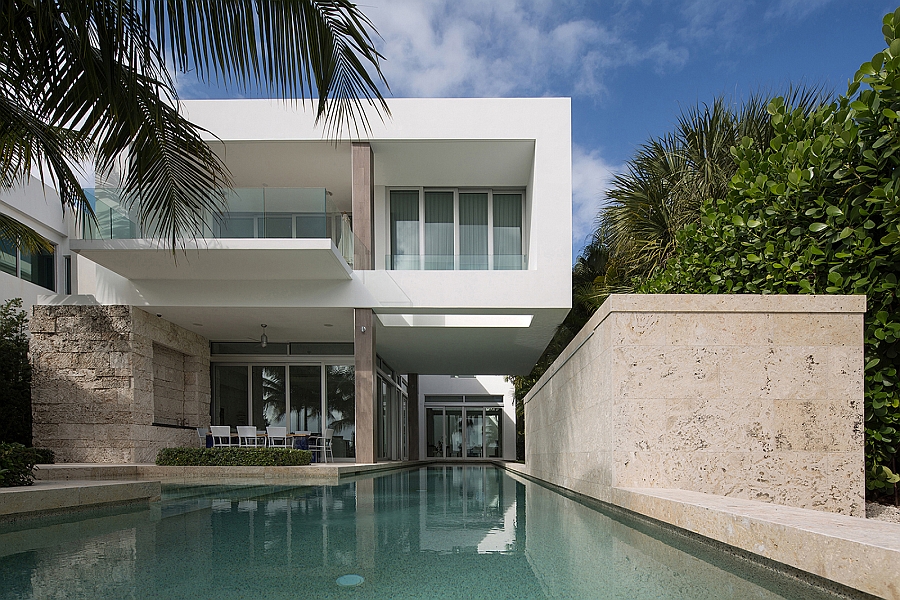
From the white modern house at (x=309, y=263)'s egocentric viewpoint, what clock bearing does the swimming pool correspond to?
The swimming pool is roughly at 12 o'clock from the white modern house.

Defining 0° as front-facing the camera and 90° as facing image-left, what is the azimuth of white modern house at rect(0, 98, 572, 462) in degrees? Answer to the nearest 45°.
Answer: approximately 0°

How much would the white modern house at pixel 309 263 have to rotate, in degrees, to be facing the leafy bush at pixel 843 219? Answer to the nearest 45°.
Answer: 0° — it already faces it

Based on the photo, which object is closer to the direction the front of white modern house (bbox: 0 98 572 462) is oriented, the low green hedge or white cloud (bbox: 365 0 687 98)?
the low green hedge

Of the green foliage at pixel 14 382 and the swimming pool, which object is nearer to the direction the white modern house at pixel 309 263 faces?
the swimming pool

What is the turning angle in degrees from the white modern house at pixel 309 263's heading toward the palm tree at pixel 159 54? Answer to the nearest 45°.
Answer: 0° — it already faces it
